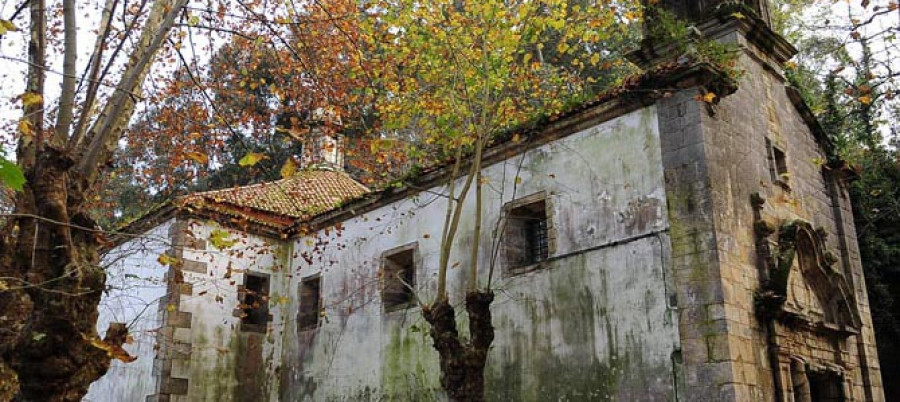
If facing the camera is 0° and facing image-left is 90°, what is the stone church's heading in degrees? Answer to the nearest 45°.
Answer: approximately 315°

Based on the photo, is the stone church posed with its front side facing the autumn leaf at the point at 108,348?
no

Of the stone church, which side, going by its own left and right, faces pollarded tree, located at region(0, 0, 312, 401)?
right

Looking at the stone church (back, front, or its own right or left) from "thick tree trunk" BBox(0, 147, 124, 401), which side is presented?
right
